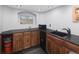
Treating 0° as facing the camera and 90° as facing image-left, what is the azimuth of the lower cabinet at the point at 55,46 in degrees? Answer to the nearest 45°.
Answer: approximately 45°

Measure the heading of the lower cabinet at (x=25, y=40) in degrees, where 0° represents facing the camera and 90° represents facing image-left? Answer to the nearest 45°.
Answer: approximately 315°
